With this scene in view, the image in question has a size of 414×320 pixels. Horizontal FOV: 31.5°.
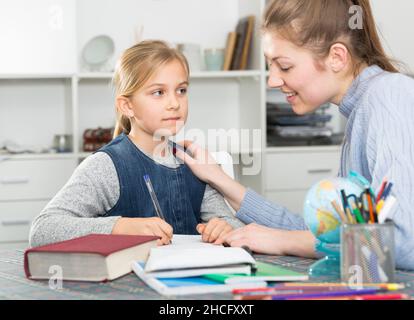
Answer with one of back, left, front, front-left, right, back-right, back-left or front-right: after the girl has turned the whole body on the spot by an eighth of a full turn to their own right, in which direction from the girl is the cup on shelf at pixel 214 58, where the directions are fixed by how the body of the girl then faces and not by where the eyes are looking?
back

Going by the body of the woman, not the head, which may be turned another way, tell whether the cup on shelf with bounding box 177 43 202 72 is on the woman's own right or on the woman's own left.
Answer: on the woman's own right

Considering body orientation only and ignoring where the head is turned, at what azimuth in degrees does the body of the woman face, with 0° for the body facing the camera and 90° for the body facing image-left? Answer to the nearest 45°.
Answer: approximately 90°

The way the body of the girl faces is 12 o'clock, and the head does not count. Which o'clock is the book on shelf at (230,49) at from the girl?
The book on shelf is roughly at 8 o'clock from the girl.

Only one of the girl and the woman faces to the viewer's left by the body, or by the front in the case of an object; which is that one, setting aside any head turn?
the woman

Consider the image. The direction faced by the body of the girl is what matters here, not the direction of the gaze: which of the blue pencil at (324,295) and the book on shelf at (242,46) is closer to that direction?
the blue pencil

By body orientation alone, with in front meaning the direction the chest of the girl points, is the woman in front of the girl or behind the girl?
in front

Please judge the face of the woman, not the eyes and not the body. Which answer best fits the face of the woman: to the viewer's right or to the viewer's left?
to the viewer's left

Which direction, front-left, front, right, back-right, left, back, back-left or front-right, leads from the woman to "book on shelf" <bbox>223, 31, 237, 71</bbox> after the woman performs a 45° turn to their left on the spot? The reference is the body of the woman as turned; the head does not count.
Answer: back-right

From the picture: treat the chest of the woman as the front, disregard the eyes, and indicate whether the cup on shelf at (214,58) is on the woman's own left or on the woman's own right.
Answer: on the woman's own right

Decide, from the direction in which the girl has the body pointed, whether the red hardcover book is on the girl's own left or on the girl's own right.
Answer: on the girl's own right

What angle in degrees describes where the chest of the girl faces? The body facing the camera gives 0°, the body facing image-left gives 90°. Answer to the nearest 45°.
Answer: approximately 315°

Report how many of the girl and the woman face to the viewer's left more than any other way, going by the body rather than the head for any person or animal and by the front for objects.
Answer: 1

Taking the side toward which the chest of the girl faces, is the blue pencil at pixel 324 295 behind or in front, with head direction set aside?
in front
